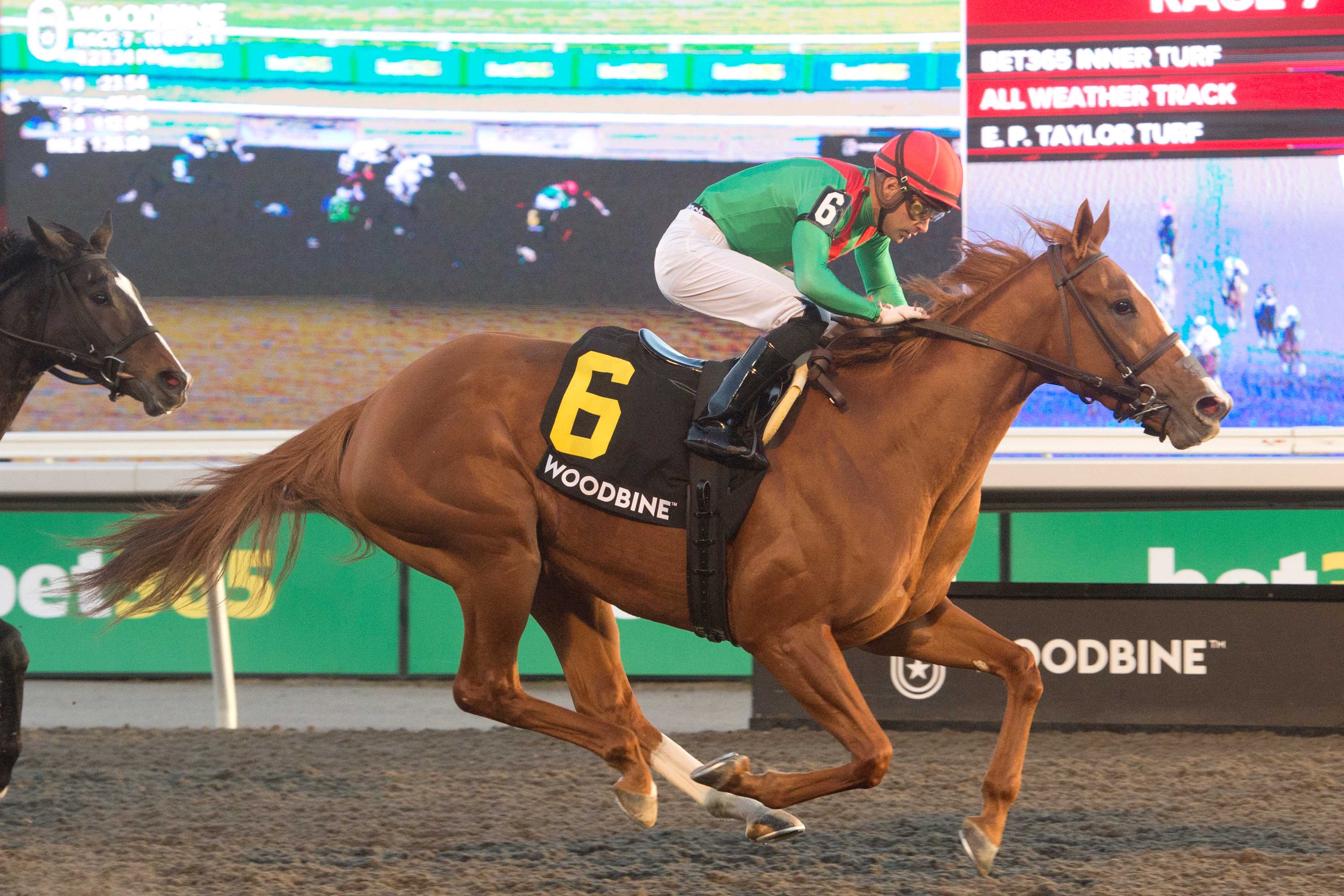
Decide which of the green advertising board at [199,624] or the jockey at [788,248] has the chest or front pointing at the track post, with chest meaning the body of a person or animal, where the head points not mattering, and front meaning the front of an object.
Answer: the green advertising board

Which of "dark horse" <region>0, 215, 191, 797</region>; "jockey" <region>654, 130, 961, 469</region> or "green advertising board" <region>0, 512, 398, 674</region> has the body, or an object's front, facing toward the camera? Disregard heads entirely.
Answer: the green advertising board

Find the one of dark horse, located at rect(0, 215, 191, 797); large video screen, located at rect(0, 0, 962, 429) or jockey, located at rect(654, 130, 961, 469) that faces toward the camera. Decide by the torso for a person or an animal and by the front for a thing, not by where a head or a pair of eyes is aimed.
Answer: the large video screen

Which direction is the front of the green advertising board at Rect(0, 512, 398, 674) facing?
toward the camera

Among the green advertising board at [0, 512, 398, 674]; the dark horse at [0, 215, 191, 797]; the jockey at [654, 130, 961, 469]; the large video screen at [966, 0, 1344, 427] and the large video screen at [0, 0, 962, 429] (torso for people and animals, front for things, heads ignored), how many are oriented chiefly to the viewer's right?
2

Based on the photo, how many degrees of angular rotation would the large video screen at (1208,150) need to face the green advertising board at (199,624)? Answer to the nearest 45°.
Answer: approximately 90° to its right

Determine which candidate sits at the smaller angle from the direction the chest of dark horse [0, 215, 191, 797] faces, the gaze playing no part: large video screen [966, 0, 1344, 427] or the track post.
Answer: the large video screen

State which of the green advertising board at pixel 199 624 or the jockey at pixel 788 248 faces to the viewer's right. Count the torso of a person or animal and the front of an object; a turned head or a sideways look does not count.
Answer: the jockey

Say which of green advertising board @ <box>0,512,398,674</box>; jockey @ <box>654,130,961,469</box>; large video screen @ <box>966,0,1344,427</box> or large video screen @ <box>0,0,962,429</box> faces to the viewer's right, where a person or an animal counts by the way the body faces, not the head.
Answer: the jockey

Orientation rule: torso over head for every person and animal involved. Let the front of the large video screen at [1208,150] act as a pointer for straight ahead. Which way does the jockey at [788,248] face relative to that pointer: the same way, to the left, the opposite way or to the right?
to the left

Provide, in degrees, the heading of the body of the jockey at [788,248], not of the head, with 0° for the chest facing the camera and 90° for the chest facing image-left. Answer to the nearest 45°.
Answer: approximately 270°

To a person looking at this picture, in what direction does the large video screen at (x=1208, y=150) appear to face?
facing the viewer

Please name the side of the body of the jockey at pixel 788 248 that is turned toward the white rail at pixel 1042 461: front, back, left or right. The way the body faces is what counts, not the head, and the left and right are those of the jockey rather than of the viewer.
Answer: left

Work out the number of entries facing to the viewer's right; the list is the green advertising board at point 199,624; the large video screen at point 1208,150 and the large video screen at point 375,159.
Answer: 0
